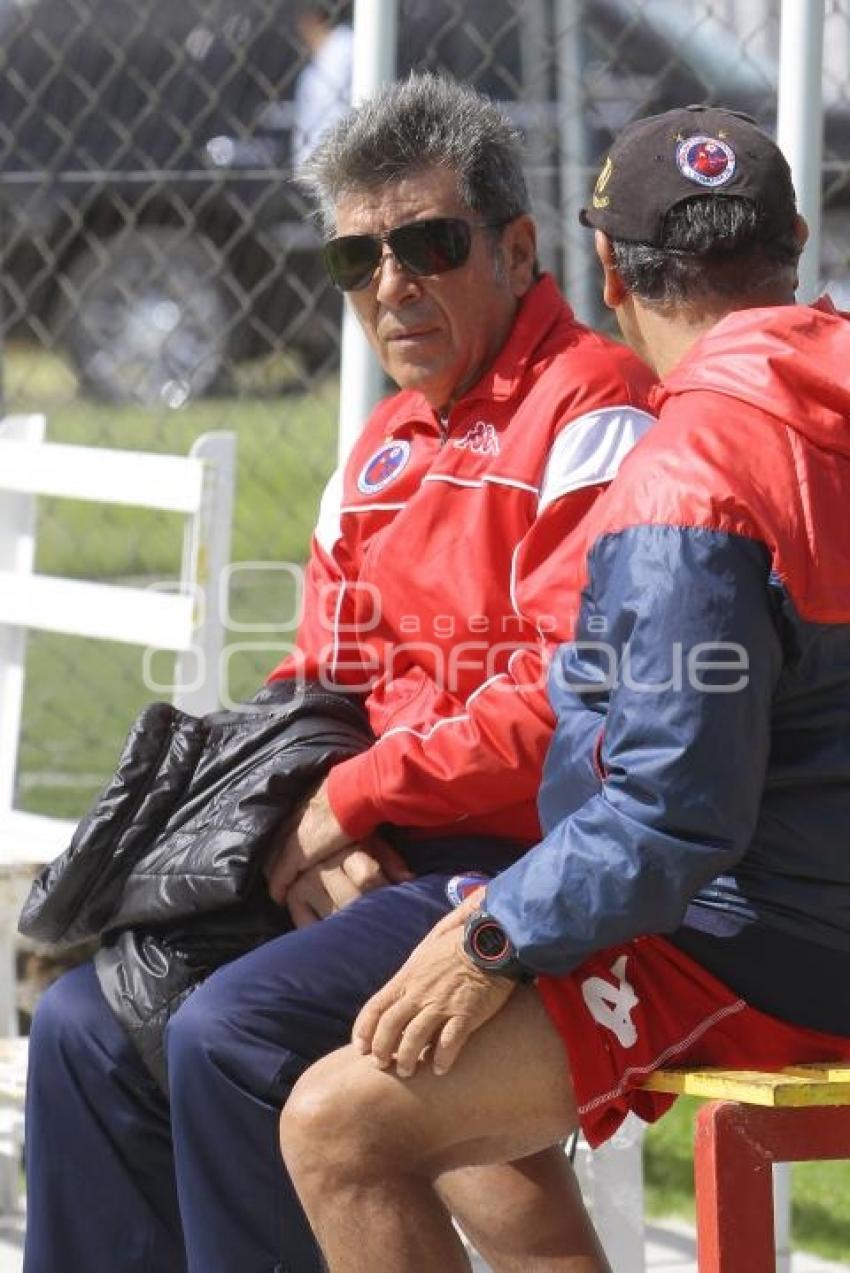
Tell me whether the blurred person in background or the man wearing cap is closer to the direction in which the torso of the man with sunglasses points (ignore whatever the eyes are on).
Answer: the man wearing cap

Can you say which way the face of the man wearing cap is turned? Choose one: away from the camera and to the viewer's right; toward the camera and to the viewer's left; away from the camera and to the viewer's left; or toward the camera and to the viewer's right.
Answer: away from the camera and to the viewer's left

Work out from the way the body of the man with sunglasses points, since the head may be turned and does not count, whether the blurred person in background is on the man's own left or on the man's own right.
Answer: on the man's own right

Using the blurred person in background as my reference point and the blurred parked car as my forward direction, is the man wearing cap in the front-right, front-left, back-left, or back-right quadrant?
back-left

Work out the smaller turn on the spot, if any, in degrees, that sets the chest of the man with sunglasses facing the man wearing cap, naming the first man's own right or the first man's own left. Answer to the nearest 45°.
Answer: approximately 90° to the first man's own left

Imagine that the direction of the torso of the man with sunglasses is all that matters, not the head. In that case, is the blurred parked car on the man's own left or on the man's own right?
on the man's own right

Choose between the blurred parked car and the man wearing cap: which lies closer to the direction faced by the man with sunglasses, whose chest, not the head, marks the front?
the man wearing cap

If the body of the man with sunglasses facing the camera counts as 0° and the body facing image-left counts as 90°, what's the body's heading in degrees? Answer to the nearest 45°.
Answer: approximately 45°
